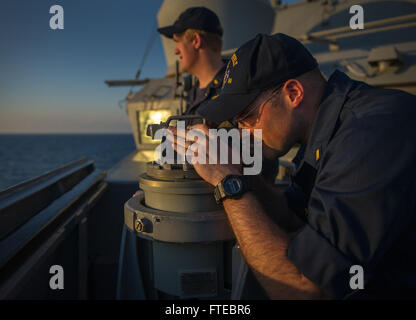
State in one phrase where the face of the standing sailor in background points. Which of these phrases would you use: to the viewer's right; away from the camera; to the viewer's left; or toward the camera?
to the viewer's left

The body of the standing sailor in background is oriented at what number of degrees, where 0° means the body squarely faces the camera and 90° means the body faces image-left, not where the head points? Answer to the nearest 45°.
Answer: approximately 90°
